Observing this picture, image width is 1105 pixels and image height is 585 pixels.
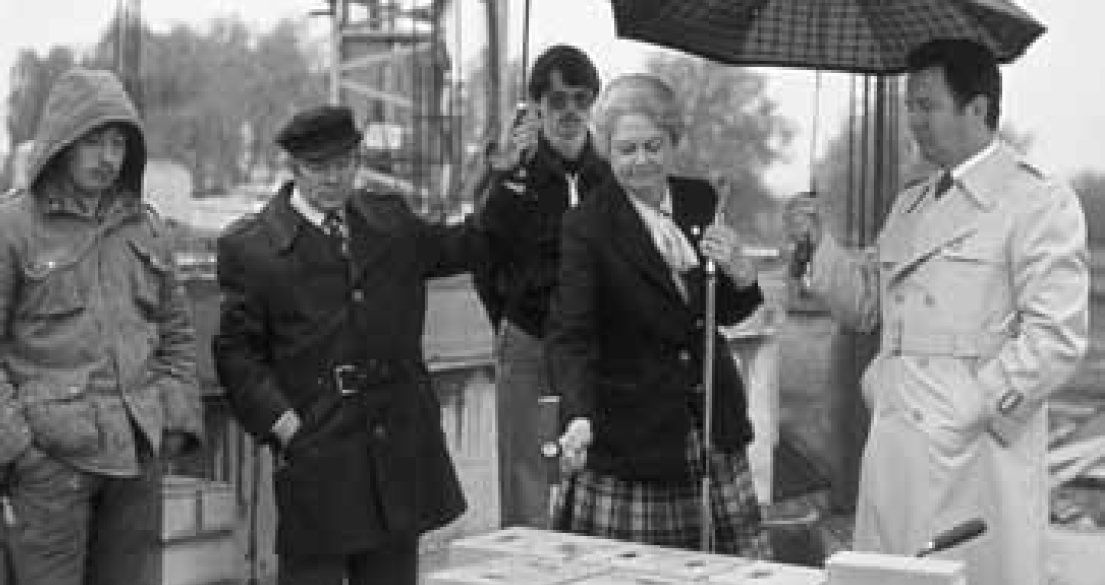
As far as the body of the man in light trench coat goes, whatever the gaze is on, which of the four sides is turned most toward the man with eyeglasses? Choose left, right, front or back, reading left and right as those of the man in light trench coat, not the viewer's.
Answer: right

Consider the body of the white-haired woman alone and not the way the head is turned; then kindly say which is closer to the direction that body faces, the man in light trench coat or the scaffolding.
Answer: the man in light trench coat

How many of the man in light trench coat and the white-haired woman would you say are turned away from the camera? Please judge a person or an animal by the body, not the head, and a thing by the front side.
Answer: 0

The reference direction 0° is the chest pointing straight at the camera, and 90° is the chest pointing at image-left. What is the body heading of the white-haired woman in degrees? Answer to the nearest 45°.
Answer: approximately 315°

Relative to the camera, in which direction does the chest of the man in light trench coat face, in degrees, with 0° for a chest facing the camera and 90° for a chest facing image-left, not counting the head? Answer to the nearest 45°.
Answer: approximately 45°

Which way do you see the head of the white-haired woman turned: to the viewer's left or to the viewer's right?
to the viewer's left

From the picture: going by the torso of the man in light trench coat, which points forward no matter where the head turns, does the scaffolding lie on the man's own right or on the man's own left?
on the man's own right

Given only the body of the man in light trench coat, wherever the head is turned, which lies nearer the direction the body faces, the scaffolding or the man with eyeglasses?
the man with eyeglasses

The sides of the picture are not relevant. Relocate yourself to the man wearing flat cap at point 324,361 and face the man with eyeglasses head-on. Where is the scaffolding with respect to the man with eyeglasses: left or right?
left

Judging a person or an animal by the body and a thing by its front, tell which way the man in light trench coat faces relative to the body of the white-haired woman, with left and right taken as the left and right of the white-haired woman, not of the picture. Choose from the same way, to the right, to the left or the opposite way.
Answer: to the right
